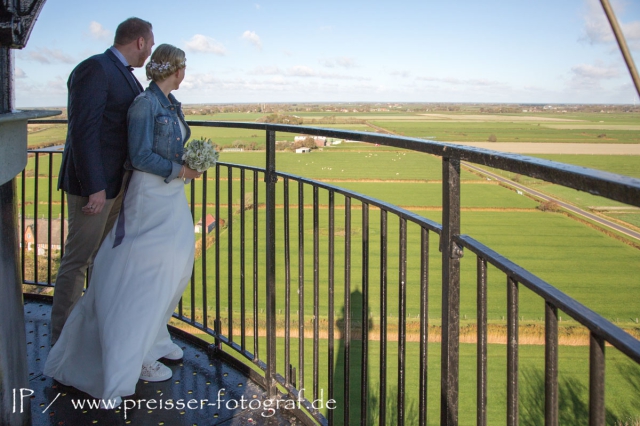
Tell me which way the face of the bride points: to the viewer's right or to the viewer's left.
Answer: to the viewer's right

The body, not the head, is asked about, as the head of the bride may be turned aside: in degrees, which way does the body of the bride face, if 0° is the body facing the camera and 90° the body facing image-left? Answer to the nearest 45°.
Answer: approximately 270°

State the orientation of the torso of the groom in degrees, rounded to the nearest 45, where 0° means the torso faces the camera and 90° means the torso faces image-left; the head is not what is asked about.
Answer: approximately 270°

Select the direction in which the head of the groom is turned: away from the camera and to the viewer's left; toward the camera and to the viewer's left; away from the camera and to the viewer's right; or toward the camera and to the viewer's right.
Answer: away from the camera and to the viewer's right
